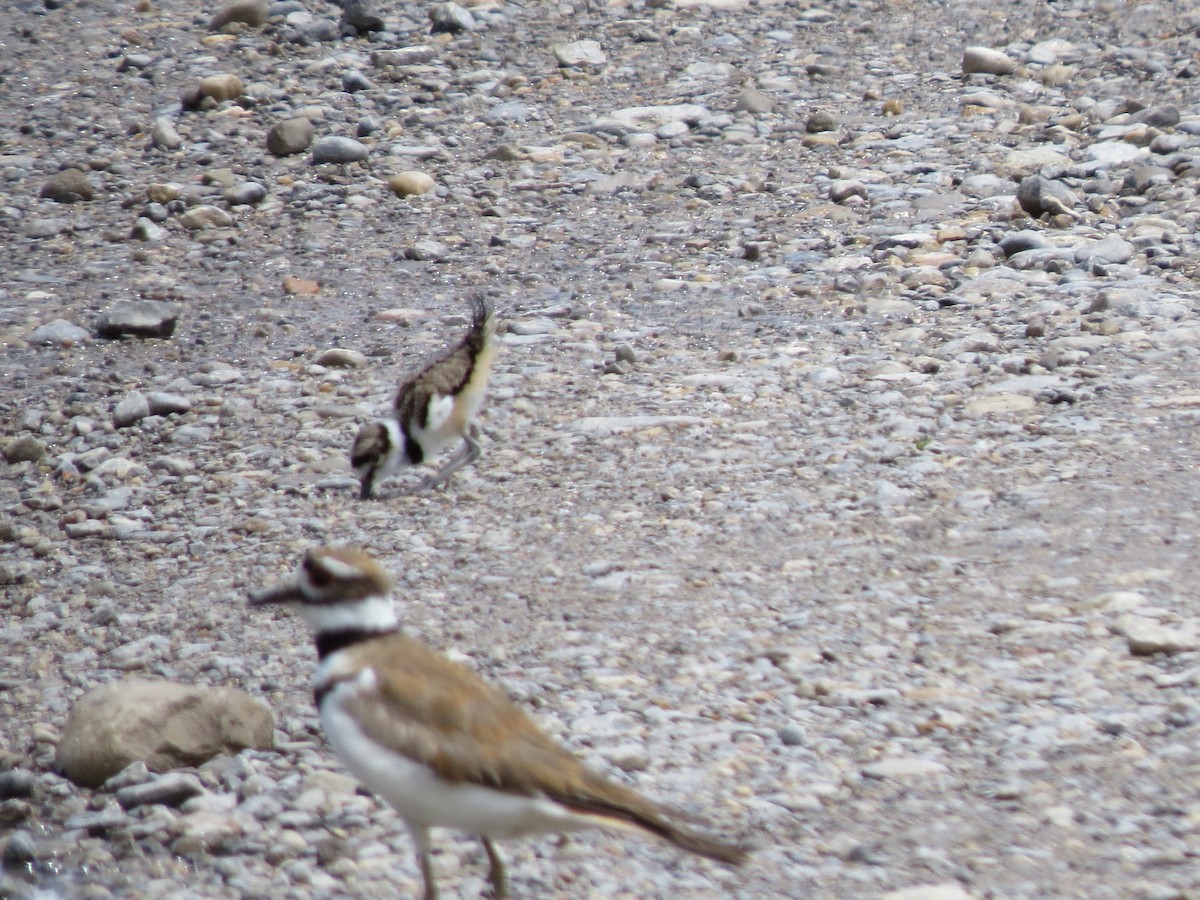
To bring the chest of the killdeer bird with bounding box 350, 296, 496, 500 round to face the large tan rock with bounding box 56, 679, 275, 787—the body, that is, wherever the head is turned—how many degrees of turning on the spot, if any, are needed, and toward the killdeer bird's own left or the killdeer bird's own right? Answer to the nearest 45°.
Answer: approximately 90° to the killdeer bird's own left

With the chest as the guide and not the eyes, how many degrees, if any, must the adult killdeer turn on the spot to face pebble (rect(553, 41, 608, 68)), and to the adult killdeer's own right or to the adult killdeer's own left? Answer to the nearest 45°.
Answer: approximately 90° to the adult killdeer's own right

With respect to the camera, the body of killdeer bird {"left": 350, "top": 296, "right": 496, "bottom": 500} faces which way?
to the viewer's left

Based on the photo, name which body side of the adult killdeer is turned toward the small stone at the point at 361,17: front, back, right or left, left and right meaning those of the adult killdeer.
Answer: right

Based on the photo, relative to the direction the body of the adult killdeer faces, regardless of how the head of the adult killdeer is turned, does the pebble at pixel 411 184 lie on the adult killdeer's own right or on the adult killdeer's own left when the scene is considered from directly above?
on the adult killdeer's own right

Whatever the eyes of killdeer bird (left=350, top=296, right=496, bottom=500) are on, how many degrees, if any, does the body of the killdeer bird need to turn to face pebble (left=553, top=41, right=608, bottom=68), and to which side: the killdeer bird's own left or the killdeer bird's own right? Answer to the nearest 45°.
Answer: approximately 90° to the killdeer bird's own right

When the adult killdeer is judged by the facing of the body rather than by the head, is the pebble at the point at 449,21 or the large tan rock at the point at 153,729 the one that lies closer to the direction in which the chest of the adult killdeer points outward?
the large tan rock

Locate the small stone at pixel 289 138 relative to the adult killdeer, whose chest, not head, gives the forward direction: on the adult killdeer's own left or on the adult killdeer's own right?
on the adult killdeer's own right

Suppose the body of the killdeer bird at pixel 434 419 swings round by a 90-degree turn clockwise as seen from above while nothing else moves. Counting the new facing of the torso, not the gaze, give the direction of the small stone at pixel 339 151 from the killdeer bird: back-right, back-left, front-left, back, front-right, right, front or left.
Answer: front

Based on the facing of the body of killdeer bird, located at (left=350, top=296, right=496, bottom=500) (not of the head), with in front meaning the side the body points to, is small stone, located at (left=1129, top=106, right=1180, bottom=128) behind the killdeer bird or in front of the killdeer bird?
behind

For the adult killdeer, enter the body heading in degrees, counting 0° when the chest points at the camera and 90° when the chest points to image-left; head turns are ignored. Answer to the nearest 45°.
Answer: approximately 90°
